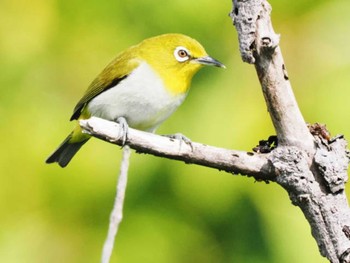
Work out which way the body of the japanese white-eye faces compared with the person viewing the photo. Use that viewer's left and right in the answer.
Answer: facing to the right of the viewer
